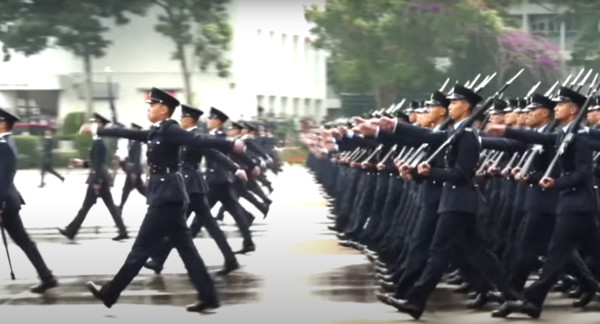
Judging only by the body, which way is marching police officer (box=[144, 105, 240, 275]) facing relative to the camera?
to the viewer's left

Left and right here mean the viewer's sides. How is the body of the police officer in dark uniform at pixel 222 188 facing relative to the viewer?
facing to the left of the viewer

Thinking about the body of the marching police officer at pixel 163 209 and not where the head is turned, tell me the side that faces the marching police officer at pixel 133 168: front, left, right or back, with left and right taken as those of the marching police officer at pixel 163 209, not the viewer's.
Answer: right

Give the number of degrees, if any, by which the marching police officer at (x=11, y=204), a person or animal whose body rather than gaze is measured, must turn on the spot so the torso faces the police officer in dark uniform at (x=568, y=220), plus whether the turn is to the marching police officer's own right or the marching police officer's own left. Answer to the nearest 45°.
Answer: approximately 135° to the marching police officer's own left

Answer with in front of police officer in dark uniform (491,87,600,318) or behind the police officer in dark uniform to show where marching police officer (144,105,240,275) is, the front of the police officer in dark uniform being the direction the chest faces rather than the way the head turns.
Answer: in front

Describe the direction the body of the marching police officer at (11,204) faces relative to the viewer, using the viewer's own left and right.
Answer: facing to the left of the viewer

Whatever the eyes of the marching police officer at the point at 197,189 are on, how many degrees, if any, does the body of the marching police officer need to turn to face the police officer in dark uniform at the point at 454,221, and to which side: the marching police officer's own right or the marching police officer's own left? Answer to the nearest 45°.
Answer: approximately 135° to the marching police officer's own left

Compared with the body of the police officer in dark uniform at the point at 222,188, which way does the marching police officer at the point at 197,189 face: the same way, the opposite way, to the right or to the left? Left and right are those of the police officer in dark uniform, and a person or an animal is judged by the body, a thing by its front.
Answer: the same way

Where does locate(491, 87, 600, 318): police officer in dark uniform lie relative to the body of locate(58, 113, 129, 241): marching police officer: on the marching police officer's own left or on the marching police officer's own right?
on the marching police officer's own left

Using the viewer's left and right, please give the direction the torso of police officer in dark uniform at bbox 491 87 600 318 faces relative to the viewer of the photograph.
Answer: facing to the left of the viewer

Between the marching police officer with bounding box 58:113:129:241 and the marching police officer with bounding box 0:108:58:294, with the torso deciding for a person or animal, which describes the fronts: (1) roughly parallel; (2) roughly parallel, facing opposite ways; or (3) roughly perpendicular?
roughly parallel

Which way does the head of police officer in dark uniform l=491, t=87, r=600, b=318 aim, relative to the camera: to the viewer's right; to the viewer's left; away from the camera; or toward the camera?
to the viewer's left

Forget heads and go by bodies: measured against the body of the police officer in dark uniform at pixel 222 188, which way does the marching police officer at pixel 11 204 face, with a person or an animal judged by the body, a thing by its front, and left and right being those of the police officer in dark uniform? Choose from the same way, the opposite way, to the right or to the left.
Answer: the same way
